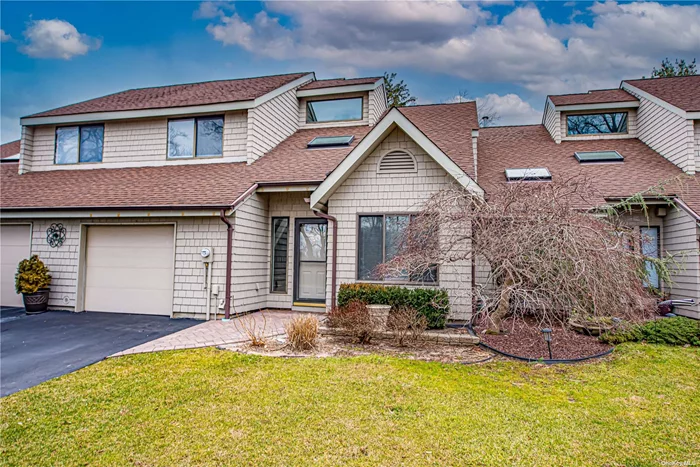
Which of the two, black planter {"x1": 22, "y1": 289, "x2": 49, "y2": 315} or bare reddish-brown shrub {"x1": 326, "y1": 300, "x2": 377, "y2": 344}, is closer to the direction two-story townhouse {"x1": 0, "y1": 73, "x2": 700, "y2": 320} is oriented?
the bare reddish-brown shrub

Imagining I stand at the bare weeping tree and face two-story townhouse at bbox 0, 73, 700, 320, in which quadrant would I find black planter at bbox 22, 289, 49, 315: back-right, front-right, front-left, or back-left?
front-left

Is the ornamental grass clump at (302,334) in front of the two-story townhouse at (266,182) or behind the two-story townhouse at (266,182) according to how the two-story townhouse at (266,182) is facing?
in front

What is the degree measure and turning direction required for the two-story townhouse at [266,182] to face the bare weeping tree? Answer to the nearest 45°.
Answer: approximately 45° to its left

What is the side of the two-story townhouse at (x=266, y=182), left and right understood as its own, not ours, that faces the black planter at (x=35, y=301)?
right

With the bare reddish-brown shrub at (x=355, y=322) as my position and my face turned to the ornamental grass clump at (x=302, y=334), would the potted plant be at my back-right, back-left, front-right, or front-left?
front-right

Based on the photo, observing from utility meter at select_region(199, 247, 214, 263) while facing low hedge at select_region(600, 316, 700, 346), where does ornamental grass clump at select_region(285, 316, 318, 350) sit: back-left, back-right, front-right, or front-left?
front-right

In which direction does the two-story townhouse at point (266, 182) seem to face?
toward the camera

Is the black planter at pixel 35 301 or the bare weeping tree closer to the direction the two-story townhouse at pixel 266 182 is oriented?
the bare weeping tree

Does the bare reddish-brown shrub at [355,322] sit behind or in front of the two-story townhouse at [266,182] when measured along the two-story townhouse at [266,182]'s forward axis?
in front
